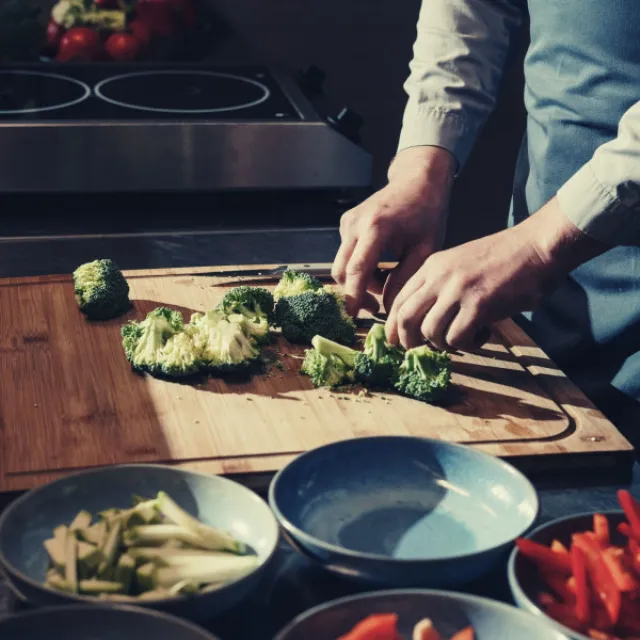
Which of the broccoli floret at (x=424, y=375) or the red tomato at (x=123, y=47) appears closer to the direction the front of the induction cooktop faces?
the broccoli floret

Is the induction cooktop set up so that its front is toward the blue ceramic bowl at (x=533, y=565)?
no

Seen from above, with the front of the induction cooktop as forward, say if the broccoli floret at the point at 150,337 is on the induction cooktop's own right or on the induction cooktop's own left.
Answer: on the induction cooktop's own right

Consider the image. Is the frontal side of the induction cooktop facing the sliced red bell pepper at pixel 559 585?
no
